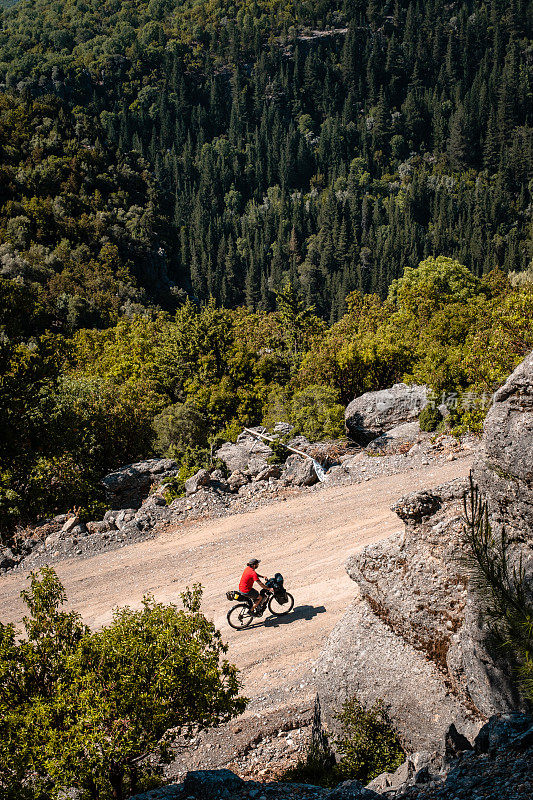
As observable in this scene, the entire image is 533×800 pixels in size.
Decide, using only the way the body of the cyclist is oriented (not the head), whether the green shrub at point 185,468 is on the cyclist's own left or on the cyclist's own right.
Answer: on the cyclist's own left

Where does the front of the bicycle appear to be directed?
to the viewer's right

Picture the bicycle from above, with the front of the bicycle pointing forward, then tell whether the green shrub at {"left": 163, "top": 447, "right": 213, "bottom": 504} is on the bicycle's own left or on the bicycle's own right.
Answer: on the bicycle's own left

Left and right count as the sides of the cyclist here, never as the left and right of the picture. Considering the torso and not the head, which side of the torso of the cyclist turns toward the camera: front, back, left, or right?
right

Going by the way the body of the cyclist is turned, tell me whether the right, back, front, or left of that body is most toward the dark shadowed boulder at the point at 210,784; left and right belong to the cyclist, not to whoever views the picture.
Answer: right

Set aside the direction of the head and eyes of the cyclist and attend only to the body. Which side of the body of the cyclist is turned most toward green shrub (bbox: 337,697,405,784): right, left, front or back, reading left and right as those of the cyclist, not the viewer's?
right

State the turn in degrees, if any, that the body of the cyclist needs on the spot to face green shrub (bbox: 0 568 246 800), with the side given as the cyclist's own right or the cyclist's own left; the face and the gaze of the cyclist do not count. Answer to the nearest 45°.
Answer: approximately 90° to the cyclist's own right
